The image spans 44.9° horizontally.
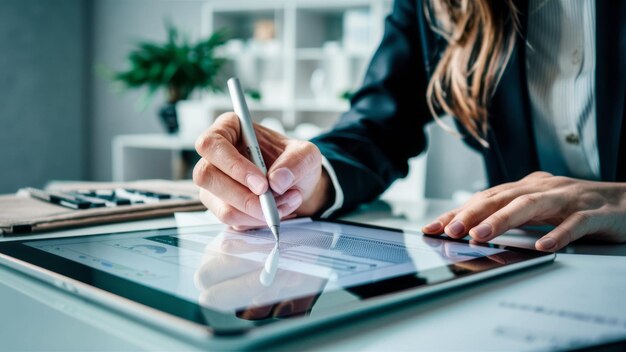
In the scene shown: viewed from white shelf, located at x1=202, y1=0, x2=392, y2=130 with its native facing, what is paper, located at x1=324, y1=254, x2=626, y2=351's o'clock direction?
The paper is roughly at 12 o'clock from the white shelf.

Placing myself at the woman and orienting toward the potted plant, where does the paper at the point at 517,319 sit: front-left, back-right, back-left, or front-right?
back-left

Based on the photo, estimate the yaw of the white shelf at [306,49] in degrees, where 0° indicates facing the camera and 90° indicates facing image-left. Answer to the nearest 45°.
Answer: approximately 0°

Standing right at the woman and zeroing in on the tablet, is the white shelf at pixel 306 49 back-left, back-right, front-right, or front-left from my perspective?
back-right

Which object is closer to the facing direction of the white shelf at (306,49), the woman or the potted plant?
the woman

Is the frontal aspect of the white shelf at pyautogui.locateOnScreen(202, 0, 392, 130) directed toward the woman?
yes

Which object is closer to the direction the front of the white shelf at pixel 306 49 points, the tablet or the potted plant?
the tablet

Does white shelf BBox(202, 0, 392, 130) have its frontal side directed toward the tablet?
yes
